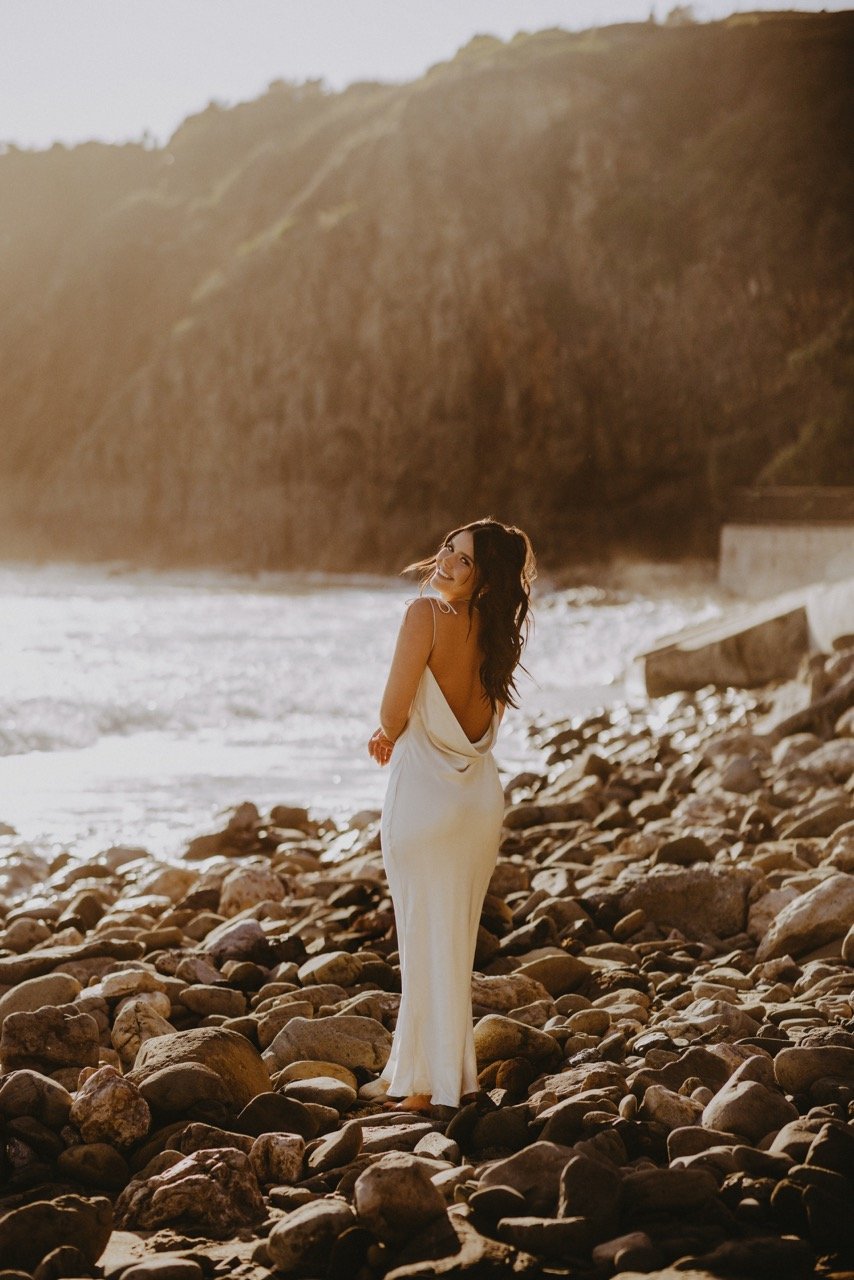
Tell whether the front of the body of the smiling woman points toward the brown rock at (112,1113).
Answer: no

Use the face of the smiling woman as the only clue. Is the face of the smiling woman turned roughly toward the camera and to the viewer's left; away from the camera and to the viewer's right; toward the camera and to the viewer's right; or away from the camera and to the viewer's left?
toward the camera and to the viewer's left

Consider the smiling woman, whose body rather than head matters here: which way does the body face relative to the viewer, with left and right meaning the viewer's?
facing away from the viewer and to the left of the viewer

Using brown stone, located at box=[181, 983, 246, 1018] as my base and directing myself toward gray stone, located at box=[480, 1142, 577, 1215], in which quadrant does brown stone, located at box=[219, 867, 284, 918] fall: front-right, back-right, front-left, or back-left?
back-left

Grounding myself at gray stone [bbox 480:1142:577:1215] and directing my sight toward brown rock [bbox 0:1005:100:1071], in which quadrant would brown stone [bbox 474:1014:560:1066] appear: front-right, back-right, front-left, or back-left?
front-right

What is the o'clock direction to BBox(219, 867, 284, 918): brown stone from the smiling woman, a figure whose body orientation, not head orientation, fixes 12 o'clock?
The brown stone is roughly at 1 o'clock from the smiling woman.

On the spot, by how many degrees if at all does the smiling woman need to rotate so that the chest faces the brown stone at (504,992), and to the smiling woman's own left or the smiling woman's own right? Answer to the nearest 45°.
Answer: approximately 45° to the smiling woman's own right

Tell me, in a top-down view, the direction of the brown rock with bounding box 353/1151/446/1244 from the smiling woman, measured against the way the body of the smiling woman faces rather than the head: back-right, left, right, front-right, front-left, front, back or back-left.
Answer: back-left

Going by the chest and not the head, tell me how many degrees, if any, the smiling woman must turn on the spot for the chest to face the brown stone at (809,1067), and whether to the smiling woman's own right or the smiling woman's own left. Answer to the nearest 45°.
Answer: approximately 135° to the smiling woman's own right

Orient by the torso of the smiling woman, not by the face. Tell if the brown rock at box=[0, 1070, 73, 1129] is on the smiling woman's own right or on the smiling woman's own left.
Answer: on the smiling woman's own left

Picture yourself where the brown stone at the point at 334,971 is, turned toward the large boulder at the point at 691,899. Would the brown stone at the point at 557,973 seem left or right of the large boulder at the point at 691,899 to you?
right

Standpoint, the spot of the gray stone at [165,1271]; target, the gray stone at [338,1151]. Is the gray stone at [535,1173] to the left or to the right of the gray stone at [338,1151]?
right

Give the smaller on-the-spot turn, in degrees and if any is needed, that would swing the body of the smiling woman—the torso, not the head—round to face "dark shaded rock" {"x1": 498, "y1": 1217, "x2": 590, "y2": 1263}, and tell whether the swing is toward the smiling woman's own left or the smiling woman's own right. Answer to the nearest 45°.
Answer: approximately 135° to the smiling woman's own left

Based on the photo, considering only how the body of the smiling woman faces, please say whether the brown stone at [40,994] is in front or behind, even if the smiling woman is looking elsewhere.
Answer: in front
